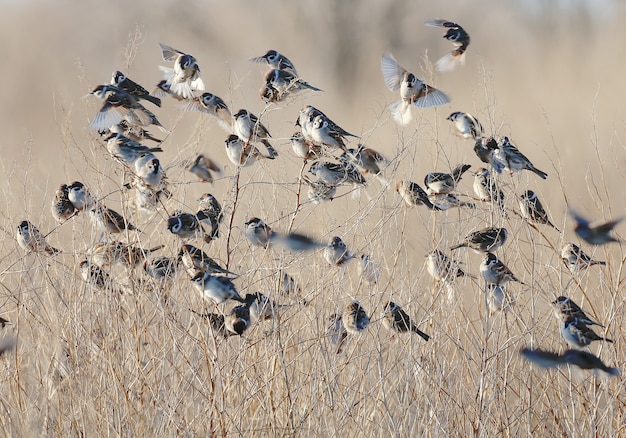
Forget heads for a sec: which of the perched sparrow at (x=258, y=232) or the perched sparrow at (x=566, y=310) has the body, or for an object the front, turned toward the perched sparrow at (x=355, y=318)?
the perched sparrow at (x=566, y=310)

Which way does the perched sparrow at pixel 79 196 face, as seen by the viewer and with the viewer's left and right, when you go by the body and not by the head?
facing the viewer and to the left of the viewer

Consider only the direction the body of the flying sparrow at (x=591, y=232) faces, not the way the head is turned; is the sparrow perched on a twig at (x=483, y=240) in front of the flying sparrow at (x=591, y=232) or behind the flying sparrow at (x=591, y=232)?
in front

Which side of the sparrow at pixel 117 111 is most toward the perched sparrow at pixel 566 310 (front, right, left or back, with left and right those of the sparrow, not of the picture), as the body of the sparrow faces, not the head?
back

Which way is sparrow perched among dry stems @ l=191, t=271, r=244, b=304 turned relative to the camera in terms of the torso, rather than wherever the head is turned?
to the viewer's left

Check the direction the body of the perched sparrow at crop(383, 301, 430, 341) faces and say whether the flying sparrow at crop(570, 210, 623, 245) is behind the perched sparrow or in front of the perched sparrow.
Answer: behind

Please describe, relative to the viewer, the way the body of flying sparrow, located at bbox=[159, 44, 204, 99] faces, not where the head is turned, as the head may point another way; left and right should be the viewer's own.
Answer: facing the viewer

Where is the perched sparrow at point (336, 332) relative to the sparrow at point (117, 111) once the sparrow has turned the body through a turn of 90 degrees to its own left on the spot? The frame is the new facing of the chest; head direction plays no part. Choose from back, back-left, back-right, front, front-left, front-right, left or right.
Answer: left

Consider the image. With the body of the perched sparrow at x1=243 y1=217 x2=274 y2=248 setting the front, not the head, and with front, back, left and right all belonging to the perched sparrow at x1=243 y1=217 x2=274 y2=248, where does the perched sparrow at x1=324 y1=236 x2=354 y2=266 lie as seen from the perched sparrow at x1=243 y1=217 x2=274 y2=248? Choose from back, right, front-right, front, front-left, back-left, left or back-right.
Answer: back

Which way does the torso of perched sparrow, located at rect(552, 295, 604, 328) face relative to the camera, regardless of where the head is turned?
to the viewer's left

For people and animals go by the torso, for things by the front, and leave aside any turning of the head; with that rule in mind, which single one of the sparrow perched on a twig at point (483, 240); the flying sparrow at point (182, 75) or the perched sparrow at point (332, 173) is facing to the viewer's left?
the perched sparrow

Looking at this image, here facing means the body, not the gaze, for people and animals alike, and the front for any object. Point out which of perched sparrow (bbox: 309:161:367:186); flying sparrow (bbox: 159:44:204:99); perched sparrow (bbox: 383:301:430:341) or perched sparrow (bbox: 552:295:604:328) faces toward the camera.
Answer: the flying sparrow
